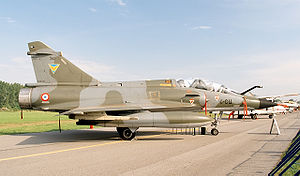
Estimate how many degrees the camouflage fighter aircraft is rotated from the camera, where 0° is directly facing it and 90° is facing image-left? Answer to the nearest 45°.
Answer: approximately 270°
